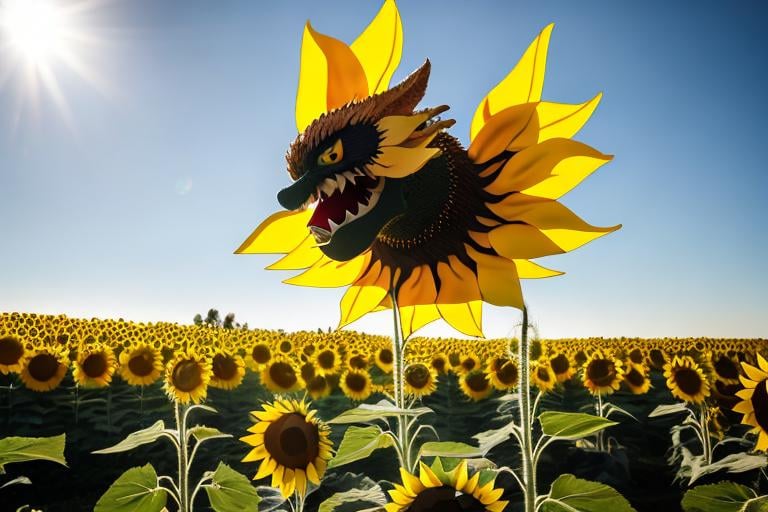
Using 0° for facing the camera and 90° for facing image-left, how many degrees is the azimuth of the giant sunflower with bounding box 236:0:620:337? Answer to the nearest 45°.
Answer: approximately 45°

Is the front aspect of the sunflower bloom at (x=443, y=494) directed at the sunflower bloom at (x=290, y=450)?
no

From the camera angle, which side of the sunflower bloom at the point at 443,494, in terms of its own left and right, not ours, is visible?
front

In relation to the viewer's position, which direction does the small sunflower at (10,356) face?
facing the viewer

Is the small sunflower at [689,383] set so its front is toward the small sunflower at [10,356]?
no

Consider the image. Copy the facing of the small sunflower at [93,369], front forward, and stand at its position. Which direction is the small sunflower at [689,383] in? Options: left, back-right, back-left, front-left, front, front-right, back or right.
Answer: front-left

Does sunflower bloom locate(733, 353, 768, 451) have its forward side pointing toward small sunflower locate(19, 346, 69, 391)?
no

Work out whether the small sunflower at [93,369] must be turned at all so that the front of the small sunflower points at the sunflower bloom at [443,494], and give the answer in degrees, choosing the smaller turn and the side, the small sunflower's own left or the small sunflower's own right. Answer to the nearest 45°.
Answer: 0° — it already faces it

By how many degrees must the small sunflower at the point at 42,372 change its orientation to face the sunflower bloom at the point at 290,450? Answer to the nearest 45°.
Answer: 0° — it already faces it

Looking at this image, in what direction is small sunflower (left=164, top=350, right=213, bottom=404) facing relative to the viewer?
toward the camera

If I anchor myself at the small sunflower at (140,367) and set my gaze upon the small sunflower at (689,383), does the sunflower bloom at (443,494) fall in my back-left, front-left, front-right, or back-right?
front-right

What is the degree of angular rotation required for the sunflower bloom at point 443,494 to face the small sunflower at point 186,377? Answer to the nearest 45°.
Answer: approximately 135° to its right

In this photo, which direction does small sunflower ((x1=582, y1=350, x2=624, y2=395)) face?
toward the camera

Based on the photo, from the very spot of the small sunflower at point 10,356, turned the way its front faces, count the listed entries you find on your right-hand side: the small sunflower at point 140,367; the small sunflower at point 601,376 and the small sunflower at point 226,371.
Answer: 0
